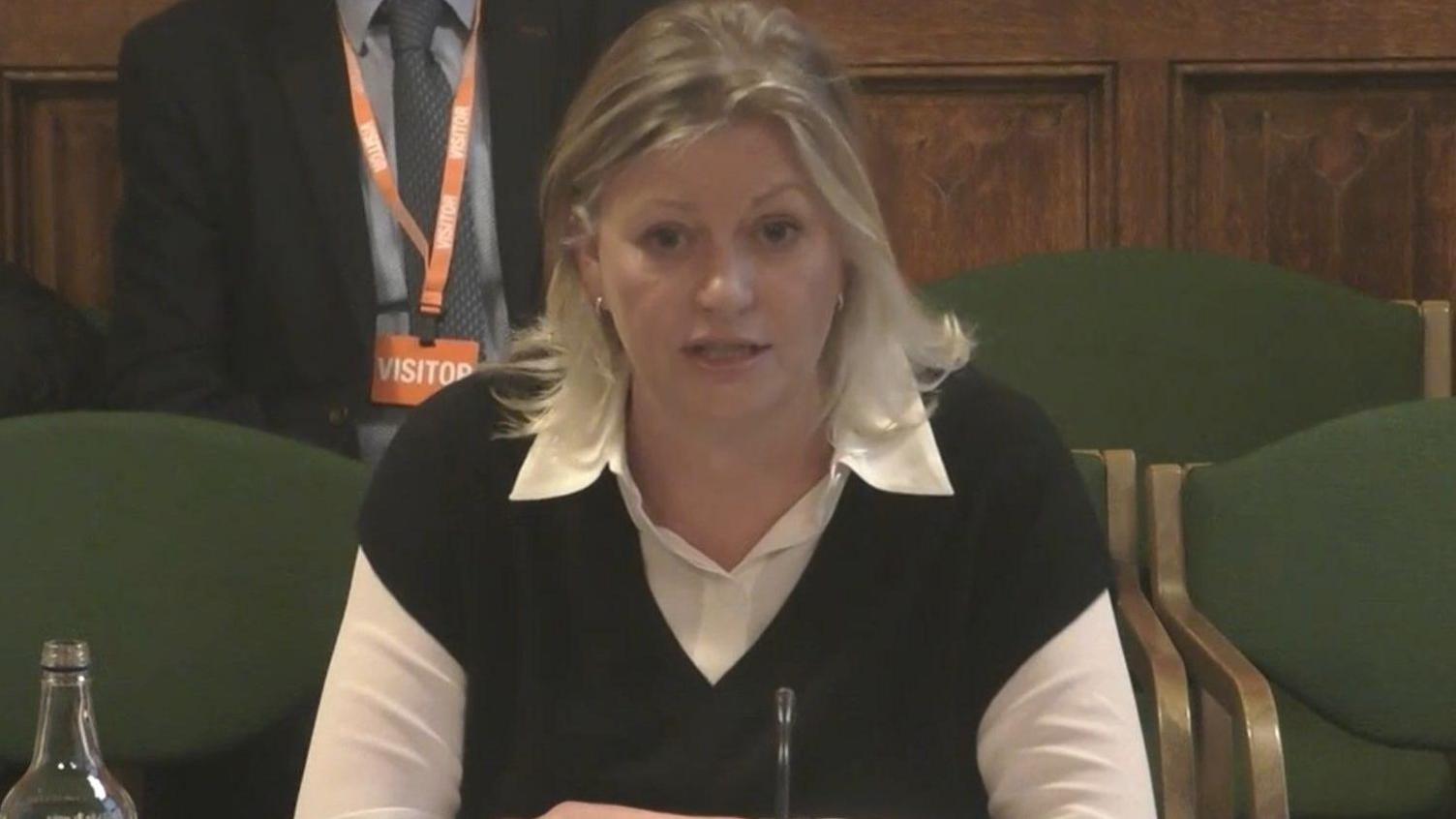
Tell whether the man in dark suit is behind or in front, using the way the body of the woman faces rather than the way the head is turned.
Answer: behind

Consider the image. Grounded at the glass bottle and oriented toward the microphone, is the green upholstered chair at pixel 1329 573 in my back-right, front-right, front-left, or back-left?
front-left

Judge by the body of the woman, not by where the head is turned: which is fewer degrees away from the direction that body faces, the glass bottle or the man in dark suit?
the glass bottle

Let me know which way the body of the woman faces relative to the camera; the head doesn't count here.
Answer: toward the camera

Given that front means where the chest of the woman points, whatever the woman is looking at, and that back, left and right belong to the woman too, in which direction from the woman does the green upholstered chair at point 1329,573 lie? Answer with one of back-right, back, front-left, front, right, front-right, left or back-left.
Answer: back-left

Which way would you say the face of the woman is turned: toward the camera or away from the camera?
toward the camera

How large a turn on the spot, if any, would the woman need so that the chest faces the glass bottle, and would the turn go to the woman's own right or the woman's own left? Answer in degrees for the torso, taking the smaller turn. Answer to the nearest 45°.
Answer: approximately 45° to the woman's own right
